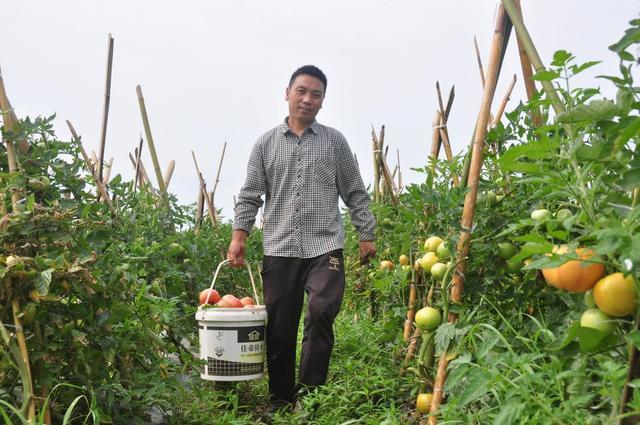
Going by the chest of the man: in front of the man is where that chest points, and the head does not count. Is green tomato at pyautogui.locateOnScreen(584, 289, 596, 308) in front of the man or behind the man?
in front

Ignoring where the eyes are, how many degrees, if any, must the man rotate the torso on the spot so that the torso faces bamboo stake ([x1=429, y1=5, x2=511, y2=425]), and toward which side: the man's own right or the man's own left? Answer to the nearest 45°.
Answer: approximately 45° to the man's own left

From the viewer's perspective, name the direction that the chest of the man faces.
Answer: toward the camera

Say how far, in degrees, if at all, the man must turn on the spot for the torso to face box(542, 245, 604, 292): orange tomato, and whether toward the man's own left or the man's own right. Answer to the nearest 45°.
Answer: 0° — they already face it

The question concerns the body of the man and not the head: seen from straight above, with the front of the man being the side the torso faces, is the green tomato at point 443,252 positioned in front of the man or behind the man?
in front

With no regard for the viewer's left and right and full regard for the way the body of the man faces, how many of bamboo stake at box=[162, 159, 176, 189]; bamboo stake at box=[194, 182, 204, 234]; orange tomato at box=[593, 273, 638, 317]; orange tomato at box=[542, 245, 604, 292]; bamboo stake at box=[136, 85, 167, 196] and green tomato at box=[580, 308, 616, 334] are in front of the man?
3

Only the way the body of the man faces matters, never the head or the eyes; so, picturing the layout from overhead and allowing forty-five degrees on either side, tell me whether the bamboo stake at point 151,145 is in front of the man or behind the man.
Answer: behind

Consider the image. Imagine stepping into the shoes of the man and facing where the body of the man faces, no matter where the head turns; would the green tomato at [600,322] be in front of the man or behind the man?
in front

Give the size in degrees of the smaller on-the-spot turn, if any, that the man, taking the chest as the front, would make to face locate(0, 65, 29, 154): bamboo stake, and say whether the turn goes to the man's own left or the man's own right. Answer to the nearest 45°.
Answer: approximately 45° to the man's own right

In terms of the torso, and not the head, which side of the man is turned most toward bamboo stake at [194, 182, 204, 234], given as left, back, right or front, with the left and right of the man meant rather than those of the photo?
back

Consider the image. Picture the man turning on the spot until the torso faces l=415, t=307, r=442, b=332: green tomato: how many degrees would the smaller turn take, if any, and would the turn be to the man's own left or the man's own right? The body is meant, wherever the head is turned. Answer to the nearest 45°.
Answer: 0° — they already face it

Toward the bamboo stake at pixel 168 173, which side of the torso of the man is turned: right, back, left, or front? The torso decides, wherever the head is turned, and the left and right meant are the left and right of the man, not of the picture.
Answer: back

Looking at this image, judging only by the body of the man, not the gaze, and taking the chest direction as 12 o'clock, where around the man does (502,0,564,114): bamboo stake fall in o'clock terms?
The bamboo stake is roughly at 11 o'clock from the man.

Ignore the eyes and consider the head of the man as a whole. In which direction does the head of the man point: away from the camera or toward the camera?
toward the camera

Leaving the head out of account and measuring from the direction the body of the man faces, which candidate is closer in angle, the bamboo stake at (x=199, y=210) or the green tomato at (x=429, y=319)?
the green tomato
